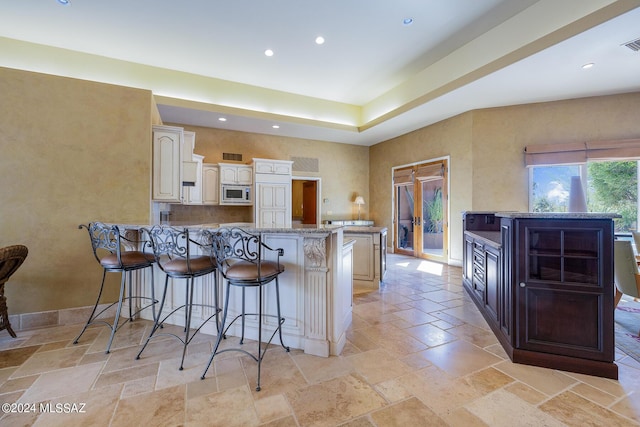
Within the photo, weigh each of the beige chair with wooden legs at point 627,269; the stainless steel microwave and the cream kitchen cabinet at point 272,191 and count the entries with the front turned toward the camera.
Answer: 2

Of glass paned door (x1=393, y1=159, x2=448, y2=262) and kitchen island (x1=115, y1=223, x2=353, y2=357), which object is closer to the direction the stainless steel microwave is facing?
the kitchen island

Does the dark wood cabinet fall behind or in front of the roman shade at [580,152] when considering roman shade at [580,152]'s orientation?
in front

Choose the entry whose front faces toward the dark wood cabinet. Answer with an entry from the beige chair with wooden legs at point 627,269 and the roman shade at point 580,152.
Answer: the roman shade

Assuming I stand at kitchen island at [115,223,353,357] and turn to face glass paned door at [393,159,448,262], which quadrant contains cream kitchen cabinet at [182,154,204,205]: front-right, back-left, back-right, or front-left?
front-left

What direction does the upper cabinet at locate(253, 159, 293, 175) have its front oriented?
toward the camera

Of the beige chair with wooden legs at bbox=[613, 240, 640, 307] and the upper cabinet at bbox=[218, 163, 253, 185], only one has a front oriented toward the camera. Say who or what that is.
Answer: the upper cabinet

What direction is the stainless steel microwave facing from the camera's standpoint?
toward the camera

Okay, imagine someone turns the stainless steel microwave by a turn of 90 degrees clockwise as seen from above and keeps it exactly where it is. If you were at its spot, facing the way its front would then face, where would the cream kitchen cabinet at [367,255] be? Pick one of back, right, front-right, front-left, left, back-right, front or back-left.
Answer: back-left

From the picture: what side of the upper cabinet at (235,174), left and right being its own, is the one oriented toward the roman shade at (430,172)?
left

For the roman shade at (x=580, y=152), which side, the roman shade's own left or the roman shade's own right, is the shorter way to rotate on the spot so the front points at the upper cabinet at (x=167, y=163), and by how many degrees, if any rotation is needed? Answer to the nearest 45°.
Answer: approximately 45° to the roman shade's own right

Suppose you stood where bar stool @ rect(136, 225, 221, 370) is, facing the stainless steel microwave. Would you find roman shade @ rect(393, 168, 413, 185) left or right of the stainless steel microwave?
right

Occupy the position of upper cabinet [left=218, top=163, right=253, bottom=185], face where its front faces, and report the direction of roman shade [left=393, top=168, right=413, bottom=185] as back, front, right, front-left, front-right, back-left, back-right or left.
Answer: left

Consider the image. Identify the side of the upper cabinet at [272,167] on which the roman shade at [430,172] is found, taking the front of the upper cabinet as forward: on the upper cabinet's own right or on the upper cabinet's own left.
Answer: on the upper cabinet's own left
